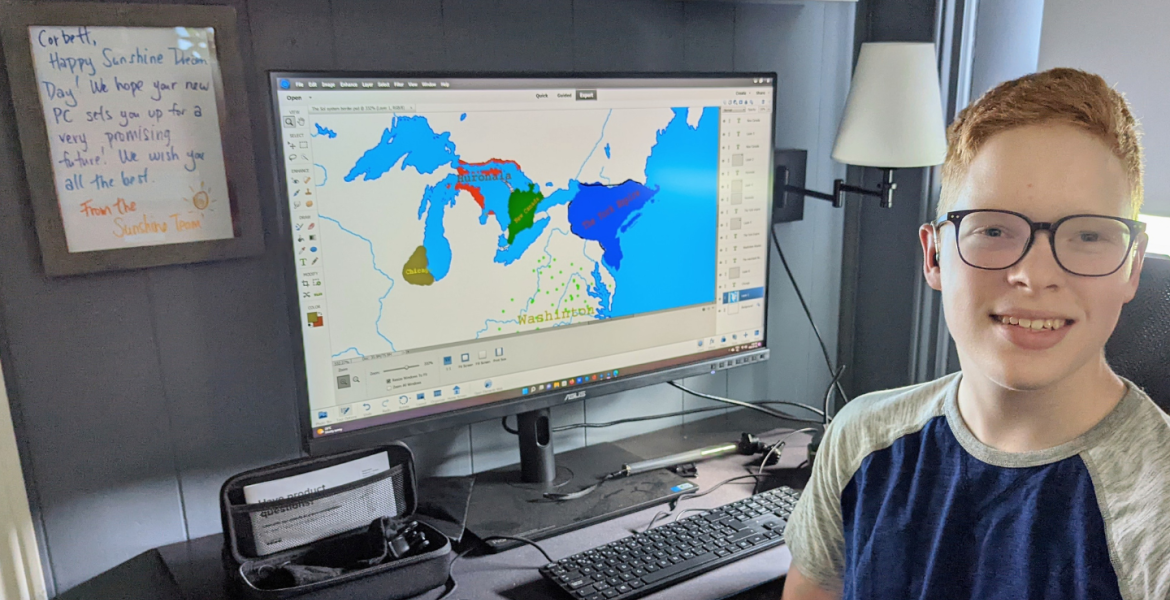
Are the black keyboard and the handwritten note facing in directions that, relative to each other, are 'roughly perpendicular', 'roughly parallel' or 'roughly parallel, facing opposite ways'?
roughly parallel

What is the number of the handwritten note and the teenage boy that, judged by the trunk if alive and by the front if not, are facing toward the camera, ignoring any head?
2

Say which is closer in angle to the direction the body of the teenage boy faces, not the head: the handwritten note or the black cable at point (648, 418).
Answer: the handwritten note

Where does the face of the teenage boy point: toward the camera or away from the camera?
toward the camera

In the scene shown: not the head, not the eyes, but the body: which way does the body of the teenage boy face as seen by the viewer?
toward the camera

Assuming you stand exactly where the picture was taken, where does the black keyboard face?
facing the viewer and to the right of the viewer

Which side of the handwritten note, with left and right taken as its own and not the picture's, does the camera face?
front

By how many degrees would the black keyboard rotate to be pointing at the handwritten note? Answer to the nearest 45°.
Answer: approximately 135° to its right

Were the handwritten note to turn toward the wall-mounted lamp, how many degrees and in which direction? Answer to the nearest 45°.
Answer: approximately 90° to its left

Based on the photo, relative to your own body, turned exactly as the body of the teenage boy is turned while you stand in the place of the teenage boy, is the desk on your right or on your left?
on your right
